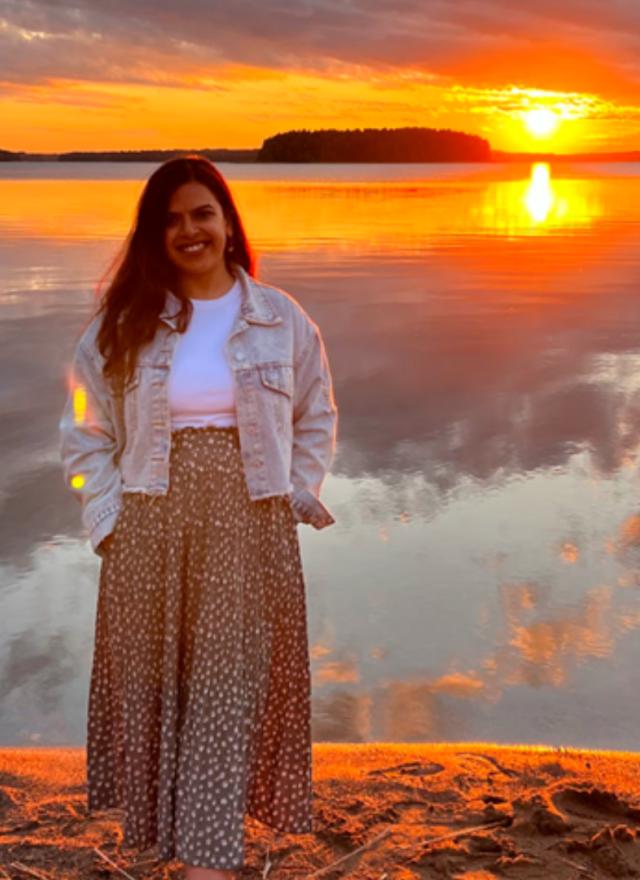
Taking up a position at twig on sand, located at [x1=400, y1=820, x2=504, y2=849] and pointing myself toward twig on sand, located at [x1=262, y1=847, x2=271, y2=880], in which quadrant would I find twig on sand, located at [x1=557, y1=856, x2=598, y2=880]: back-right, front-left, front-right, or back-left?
back-left

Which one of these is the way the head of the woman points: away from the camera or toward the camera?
toward the camera

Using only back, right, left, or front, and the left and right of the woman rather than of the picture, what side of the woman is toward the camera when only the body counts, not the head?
front

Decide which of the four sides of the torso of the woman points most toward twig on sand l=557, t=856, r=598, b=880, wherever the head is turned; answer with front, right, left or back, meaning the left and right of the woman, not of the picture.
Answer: left

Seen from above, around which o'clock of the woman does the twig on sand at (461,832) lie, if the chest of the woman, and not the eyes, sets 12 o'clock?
The twig on sand is roughly at 8 o'clock from the woman.
